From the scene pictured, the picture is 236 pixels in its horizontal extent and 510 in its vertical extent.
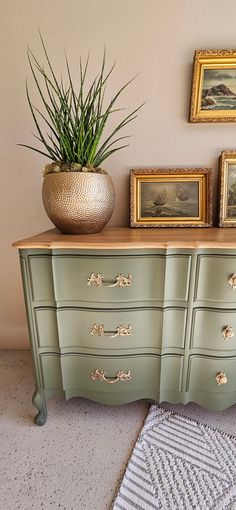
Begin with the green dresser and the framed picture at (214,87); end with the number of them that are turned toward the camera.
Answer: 2

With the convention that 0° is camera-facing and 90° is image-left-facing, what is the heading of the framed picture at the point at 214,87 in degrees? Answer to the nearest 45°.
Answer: approximately 0°

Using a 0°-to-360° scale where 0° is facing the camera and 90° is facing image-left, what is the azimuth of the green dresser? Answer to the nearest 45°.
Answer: approximately 0°
